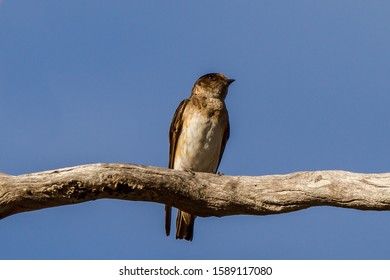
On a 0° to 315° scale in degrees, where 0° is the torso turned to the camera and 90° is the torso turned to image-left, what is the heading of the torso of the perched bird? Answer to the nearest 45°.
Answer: approximately 315°
